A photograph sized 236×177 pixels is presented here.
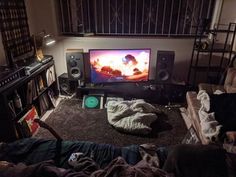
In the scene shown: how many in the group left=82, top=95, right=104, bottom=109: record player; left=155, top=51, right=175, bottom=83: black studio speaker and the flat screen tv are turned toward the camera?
3

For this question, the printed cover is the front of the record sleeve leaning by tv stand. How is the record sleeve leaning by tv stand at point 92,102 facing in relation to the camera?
toward the camera

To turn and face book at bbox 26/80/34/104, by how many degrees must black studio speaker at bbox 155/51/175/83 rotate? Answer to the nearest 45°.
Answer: approximately 45° to its right

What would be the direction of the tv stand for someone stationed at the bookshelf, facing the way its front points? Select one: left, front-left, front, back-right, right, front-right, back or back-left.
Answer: front-left

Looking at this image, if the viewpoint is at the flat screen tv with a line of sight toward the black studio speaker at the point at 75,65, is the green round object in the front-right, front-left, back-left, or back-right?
front-left

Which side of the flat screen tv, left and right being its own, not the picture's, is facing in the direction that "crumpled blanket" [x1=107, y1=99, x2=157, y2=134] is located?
front

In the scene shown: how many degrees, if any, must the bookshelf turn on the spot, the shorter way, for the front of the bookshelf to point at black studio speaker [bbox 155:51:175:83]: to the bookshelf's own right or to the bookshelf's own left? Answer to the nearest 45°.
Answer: approximately 45° to the bookshelf's own left

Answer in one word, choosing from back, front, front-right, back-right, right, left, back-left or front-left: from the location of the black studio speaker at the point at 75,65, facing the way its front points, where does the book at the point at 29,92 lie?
front-right

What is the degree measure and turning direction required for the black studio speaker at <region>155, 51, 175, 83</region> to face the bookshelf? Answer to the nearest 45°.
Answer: approximately 45° to its right

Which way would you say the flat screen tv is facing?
toward the camera

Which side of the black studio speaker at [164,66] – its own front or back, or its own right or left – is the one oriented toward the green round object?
right

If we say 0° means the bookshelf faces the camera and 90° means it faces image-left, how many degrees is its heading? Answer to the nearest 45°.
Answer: approximately 315°

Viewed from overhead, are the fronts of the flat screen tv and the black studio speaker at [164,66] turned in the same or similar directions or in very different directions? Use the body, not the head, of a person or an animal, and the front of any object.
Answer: same or similar directions
